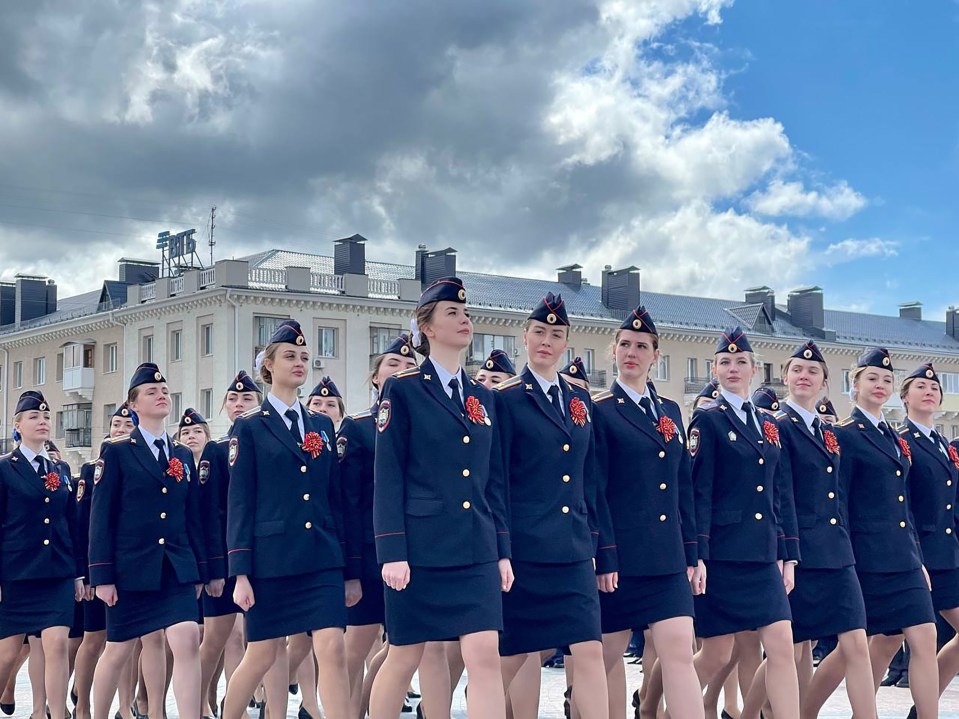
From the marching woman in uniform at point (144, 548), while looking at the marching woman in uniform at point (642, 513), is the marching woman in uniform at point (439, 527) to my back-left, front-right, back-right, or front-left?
front-right

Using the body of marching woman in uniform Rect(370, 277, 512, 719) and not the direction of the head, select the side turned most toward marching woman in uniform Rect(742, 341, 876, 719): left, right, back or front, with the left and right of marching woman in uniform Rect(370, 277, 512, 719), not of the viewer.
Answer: left

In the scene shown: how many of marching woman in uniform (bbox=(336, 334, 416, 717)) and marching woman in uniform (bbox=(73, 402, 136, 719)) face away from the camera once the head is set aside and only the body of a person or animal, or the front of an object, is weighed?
0

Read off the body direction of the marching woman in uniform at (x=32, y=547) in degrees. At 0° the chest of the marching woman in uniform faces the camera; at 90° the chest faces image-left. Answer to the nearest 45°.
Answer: approximately 315°

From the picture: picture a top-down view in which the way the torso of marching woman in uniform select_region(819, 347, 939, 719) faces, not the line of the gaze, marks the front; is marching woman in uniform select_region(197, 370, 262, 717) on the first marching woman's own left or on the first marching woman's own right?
on the first marching woman's own right

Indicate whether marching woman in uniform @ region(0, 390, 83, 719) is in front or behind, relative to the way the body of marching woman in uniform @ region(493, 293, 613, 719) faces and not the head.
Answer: behind

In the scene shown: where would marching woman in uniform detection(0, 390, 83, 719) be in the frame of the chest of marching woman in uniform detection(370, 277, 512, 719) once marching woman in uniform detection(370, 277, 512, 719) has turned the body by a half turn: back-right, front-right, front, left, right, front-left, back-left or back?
front

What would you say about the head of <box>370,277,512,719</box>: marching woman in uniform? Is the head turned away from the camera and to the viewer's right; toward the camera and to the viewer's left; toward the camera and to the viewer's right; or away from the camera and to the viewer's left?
toward the camera and to the viewer's right

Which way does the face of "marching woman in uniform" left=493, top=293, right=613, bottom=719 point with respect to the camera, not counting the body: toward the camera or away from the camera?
toward the camera

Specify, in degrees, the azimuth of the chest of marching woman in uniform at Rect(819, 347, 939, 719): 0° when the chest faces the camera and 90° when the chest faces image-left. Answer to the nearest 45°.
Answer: approximately 315°

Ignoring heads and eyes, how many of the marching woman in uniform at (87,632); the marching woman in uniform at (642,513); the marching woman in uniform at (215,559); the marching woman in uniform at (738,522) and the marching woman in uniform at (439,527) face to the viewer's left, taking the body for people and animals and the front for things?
0

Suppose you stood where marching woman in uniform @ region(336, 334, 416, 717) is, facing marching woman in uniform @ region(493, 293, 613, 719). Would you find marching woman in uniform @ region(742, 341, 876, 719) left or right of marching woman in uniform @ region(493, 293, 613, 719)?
left

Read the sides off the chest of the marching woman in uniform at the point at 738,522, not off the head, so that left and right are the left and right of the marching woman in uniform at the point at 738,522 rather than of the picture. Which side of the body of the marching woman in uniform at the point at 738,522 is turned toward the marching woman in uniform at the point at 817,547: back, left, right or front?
left

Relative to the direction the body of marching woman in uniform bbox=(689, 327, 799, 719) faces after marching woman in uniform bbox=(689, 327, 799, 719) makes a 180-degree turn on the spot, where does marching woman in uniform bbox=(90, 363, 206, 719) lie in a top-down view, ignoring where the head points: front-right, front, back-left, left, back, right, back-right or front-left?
front-left

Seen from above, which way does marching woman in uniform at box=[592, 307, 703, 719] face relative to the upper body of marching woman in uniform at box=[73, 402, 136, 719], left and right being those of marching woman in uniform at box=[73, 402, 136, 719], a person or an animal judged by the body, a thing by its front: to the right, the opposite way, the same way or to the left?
the same way

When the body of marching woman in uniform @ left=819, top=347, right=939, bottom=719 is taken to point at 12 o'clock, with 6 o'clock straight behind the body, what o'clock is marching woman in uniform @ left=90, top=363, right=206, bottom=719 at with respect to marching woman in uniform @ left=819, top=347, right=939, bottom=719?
marching woman in uniform @ left=90, top=363, right=206, bottom=719 is roughly at 4 o'clock from marching woman in uniform @ left=819, top=347, right=939, bottom=719.

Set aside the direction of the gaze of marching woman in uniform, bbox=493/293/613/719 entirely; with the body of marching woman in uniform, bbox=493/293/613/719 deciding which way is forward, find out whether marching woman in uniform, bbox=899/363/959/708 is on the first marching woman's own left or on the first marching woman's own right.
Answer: on the first marching woman's own left

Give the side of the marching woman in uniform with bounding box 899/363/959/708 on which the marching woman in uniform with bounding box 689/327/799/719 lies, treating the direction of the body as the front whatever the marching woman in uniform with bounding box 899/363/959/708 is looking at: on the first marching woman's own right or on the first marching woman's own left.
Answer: on the first marching woman's own right
